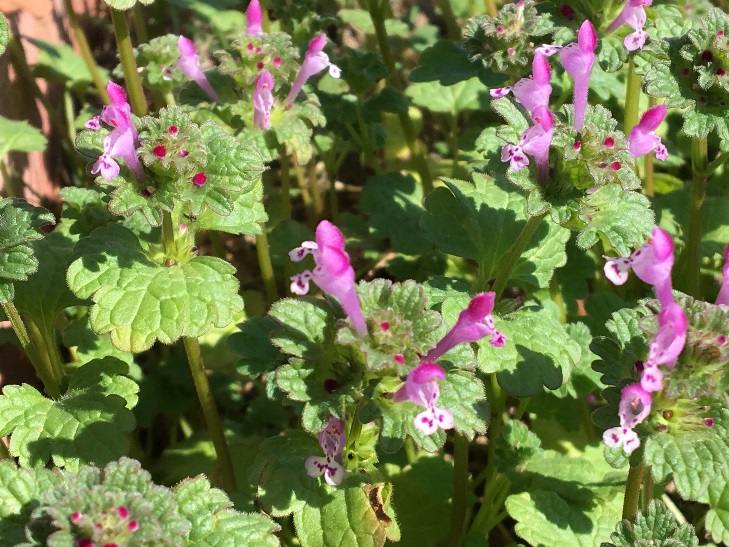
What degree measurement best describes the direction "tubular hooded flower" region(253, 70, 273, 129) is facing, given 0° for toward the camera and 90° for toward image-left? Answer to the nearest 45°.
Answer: approximately 0°

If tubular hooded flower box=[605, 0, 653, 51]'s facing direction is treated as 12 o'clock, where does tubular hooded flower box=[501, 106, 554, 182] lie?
tubular hooded flower box=[501, 106, 554, 182] is roughly at 2 o'clock from tubular hooded flower box=[605, 0, 653, 51].

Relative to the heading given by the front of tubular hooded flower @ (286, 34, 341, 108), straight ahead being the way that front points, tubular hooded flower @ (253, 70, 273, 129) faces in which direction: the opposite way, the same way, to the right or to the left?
to the right

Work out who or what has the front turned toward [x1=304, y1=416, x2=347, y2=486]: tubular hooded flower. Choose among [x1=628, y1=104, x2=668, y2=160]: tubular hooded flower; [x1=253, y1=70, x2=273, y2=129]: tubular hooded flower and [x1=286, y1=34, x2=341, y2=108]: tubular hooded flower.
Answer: [x1=253, y1=70, x2=273, y2=129]: tubular hooded flower

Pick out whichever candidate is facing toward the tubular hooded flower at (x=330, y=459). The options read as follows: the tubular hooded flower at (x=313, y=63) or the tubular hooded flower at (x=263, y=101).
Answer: the tubular hooded flower at (x=263, y=101)

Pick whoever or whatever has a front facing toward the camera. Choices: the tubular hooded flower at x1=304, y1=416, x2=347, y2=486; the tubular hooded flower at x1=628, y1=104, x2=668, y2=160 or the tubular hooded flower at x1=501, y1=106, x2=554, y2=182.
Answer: the tubular hooded flower at x1=304, y1=416, x2=347, y2=486

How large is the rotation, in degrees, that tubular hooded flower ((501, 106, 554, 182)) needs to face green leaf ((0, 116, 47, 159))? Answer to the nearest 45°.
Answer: approximately 45° to its right

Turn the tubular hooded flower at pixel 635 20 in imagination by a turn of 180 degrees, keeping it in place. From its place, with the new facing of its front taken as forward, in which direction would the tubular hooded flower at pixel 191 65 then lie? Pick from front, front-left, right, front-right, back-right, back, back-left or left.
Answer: front-left

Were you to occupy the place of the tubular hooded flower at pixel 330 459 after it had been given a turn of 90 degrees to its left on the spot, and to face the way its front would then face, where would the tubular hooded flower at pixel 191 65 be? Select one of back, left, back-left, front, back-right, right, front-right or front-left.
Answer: left

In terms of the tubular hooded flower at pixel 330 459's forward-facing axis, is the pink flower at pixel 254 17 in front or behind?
behind

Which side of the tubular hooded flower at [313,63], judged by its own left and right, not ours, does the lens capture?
right

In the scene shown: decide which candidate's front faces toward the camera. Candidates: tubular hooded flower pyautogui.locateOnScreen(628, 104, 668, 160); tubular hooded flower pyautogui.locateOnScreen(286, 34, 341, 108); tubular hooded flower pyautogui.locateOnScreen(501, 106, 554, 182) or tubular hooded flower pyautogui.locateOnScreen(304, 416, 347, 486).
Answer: tubular hooded flower pyautogui.locateOnScreen(304, 416, 347, 486)
